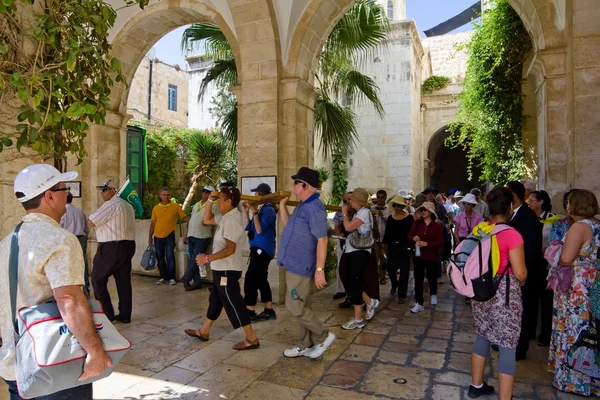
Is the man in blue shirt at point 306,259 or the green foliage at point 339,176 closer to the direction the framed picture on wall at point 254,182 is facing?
the man in blue shirt

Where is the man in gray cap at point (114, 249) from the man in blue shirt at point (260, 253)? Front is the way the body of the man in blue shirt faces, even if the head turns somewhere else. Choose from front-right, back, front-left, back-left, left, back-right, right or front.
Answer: front

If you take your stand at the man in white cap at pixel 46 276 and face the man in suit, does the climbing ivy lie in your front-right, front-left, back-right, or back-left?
front-left

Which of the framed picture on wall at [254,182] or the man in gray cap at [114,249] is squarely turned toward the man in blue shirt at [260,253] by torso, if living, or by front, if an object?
the framed picture on wall

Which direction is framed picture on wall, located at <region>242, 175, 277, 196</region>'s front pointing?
toward the camera

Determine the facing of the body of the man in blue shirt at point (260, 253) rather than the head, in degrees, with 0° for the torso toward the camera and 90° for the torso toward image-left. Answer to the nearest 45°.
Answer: approximately 90°
